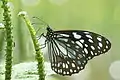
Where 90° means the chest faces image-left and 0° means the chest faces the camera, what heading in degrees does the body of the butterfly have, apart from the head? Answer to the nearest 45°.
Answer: approximately 90°
